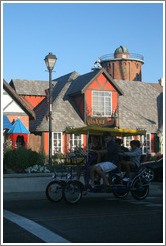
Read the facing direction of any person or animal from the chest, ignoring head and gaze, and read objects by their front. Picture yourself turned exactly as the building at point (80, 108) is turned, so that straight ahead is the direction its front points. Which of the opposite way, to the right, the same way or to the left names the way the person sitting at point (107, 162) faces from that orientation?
to the right

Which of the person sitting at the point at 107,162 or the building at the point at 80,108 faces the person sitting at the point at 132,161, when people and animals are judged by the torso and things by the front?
the building

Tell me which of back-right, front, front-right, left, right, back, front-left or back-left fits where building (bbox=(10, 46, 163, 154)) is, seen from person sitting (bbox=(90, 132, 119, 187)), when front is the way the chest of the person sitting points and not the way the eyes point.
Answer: right

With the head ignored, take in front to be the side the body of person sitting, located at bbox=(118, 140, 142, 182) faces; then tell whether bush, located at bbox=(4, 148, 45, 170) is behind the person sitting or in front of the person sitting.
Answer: in front

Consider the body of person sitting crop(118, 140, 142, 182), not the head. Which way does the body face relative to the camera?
to the viewer's left

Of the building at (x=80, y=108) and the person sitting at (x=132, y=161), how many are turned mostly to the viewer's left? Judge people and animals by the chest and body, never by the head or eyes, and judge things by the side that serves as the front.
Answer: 1

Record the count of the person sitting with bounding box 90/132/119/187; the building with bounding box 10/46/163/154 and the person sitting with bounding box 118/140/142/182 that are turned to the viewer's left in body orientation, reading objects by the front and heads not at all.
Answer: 2

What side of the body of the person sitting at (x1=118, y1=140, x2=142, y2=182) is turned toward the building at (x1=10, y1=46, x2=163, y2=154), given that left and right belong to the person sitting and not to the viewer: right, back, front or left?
right

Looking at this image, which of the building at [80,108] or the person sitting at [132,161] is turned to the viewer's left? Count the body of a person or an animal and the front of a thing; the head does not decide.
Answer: the person sitting

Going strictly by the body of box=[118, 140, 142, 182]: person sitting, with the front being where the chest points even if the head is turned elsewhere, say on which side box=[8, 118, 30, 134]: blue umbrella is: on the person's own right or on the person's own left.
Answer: on the person's own right

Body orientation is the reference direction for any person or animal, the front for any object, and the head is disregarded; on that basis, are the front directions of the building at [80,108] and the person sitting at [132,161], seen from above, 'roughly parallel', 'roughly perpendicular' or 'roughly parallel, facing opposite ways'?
roughly perpendicular

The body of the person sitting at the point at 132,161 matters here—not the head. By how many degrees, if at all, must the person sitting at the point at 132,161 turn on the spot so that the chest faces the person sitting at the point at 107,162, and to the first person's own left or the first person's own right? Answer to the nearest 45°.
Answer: approximately 45° to the first person's own left

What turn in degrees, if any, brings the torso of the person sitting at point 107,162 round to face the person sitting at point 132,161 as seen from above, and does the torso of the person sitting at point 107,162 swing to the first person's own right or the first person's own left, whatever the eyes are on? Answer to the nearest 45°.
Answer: approximately 135° to the first person's own right

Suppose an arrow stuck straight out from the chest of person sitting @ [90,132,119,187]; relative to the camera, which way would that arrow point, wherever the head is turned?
to the viewer's left
